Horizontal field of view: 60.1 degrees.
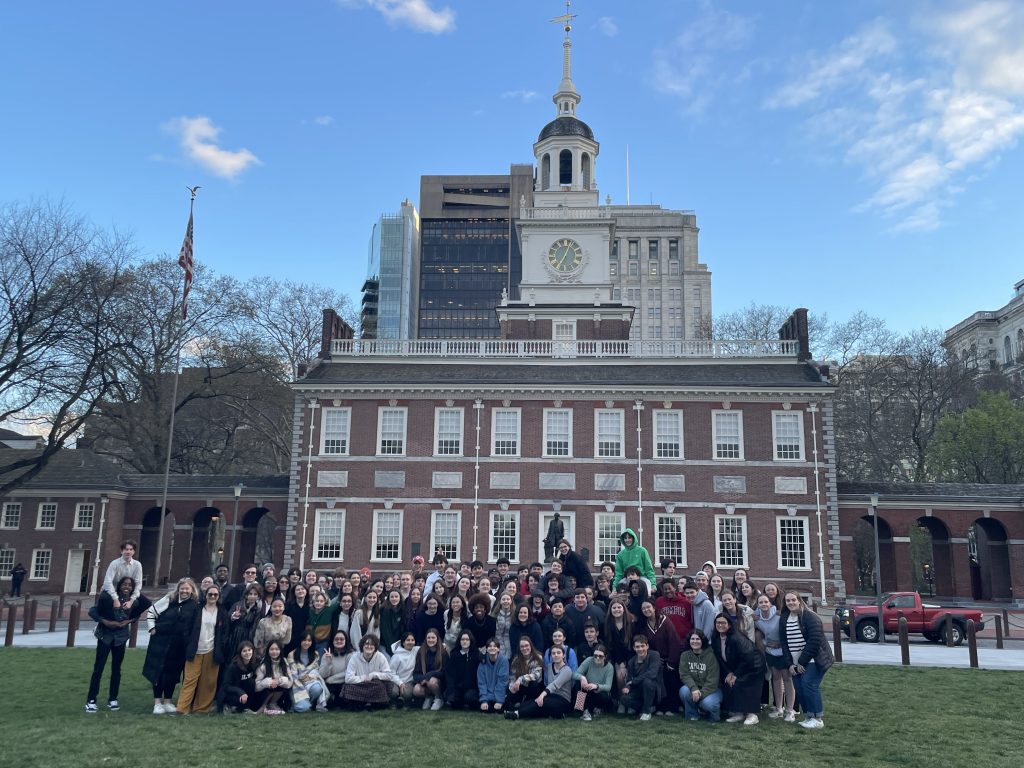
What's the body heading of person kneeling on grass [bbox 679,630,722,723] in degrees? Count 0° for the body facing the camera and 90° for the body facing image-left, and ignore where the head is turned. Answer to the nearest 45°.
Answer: approximately 0°

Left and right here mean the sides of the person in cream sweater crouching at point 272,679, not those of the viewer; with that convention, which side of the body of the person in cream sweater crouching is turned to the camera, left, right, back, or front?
front

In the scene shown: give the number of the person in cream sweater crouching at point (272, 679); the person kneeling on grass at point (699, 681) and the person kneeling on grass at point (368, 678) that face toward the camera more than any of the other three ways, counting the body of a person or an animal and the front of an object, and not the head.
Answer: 3

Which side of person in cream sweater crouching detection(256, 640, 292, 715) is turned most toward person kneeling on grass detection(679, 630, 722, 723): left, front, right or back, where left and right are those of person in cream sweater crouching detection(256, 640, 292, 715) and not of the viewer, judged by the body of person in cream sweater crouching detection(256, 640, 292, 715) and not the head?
left

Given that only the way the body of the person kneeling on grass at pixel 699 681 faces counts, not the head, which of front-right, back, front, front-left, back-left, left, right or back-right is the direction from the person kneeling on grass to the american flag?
back-right

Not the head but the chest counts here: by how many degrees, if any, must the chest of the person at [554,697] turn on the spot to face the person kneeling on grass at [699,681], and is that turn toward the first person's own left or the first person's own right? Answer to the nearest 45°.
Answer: approximately 135° to the first person's own left

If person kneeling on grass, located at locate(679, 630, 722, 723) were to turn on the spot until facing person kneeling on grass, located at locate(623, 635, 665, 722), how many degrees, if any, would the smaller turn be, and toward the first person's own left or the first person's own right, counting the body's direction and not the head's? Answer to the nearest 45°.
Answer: approximately 90° to the first person's own right
